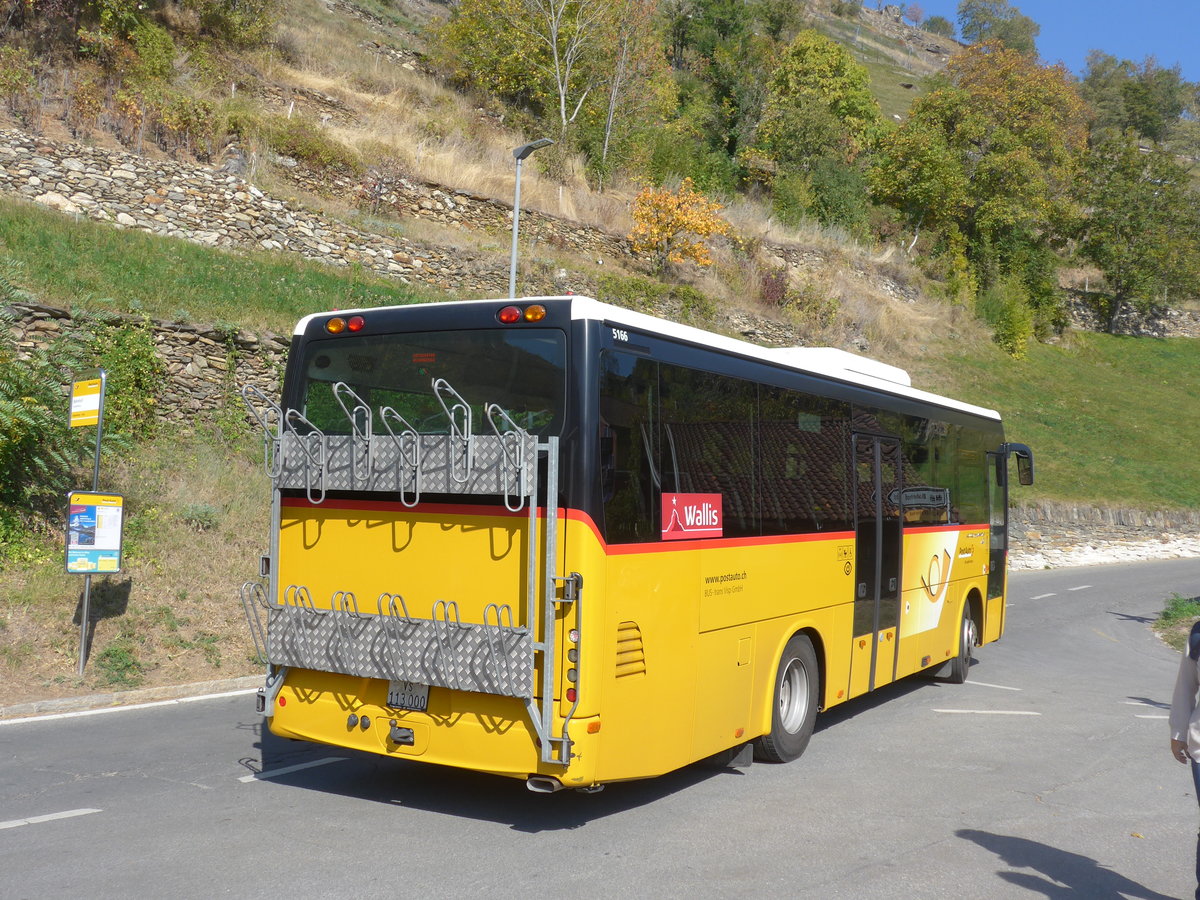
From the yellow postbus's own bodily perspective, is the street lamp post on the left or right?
on its left

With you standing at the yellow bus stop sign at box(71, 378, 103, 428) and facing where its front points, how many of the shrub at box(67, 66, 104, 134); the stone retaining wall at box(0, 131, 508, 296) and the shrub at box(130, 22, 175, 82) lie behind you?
3

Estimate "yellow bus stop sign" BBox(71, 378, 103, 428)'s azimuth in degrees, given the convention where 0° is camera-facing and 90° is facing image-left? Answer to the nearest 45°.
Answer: approximately 0°

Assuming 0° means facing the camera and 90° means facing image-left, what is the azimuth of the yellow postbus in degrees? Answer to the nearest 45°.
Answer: approximately 225°

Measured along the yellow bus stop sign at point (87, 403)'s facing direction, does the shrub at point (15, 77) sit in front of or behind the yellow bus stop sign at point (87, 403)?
behind

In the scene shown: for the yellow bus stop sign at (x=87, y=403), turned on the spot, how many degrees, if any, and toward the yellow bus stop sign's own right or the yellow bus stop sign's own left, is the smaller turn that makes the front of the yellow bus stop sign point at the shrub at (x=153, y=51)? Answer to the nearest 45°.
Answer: approximately 180°

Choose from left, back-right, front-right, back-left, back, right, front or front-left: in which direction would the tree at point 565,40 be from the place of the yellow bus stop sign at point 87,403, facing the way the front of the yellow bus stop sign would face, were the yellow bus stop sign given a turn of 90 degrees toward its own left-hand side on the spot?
front-left

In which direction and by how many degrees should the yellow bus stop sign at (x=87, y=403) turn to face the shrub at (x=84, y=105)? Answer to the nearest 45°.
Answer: approximately 180°

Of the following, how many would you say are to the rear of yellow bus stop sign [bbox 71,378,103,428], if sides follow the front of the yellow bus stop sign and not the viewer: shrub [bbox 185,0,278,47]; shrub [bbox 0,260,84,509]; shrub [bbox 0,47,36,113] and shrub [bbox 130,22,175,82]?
4

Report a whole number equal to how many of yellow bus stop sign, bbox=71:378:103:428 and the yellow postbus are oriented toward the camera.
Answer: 1

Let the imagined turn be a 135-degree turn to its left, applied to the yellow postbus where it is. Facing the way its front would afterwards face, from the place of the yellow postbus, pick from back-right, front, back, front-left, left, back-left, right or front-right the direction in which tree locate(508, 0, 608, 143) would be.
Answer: right

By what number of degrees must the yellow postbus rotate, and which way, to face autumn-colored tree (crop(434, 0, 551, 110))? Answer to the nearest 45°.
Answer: approximately 45° to its left
